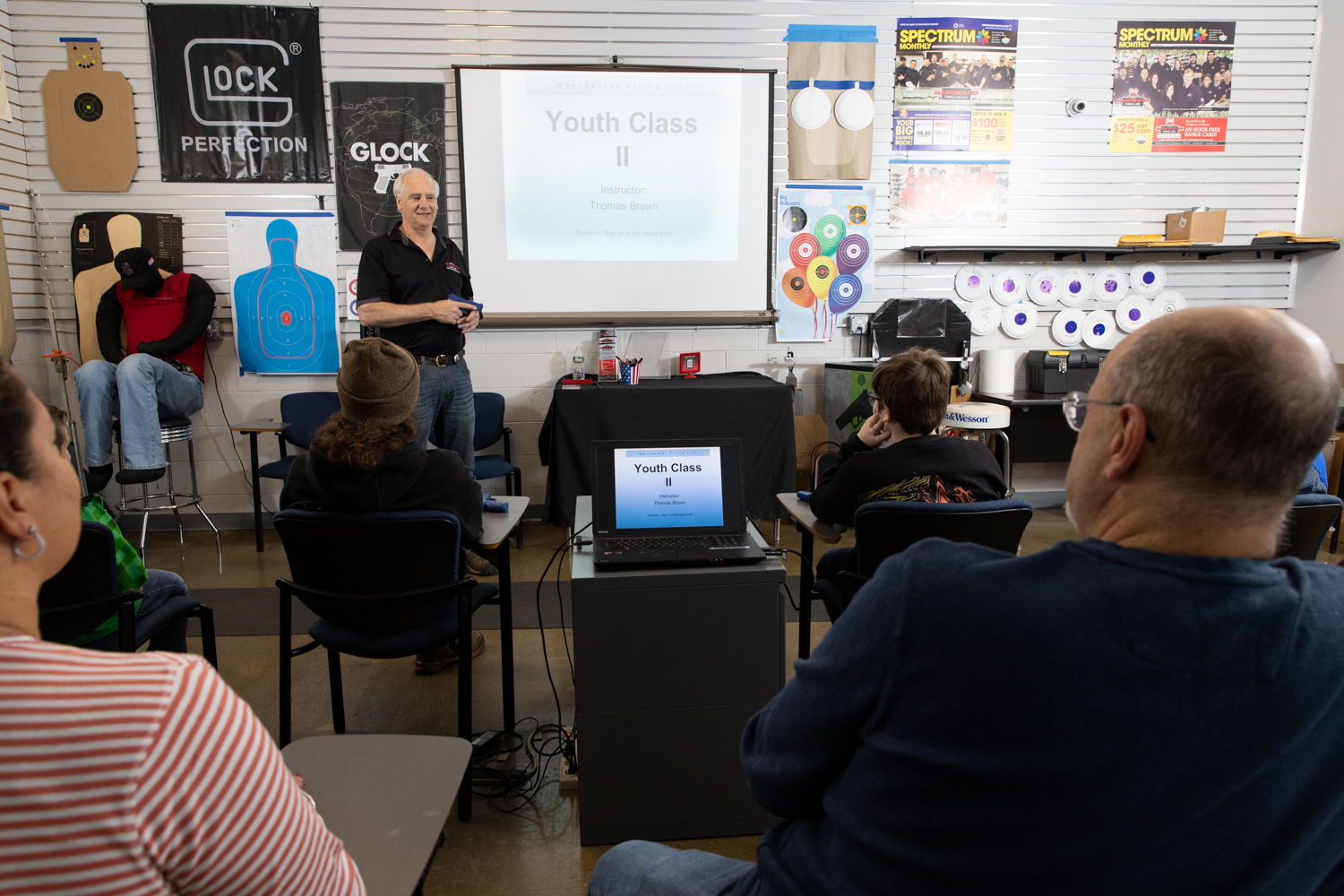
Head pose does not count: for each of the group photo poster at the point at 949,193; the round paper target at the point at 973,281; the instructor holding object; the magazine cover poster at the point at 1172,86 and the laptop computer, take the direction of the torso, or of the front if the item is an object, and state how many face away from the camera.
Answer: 0

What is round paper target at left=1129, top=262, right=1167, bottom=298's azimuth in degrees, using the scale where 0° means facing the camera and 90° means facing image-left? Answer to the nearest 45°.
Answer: approximately 0°

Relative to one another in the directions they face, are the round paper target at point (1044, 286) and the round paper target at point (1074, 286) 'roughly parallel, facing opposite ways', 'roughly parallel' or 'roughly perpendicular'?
roughly parallel

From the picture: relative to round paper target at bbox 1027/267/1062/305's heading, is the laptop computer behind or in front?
in front

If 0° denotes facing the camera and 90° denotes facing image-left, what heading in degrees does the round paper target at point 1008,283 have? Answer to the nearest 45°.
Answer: approximately 0°

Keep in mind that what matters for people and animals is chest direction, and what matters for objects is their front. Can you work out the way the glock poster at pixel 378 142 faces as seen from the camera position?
facing the viewer

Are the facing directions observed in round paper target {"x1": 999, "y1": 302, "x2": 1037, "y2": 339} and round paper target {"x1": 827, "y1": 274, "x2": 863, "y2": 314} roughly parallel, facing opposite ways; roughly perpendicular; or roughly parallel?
roughly parallel

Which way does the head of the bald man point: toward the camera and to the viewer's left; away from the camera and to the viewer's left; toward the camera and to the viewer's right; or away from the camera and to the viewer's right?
away from the camera and to the viewer's left

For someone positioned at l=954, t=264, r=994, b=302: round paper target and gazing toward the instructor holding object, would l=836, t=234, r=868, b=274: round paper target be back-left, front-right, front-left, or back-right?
front-right

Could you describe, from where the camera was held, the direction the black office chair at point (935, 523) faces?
facing away from the viewer

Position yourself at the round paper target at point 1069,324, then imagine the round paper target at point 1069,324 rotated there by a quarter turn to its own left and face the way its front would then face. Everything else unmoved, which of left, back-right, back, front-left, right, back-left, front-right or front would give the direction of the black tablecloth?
back-right

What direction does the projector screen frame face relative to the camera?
toward the camera

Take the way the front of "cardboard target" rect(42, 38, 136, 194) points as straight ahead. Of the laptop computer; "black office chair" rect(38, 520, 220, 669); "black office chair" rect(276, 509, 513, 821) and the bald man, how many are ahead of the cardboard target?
4

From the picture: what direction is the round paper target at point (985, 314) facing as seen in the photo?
toward the camera

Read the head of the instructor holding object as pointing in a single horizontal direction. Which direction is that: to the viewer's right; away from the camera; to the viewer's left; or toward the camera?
toward the camera

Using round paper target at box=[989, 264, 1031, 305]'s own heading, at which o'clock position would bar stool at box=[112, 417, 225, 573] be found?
The bar stool is roughly at 2 o'clock from the round paper target.

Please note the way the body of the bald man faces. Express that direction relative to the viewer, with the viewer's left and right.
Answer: facing away from the viewer and to the left of the viewer
